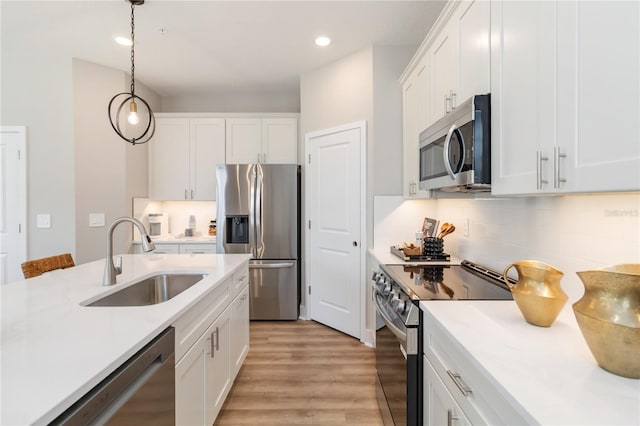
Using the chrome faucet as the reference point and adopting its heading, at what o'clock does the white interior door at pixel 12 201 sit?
The white interior door is roughly at 7 o'clock from the chrome faucet.

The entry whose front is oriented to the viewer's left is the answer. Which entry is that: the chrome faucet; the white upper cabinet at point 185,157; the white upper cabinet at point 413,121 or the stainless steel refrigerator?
the white upper cabinet at point 413,121

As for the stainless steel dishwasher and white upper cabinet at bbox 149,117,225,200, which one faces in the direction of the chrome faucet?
the white upper cabinet

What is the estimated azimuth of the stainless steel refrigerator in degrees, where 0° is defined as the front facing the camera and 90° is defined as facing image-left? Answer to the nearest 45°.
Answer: approximately 0°

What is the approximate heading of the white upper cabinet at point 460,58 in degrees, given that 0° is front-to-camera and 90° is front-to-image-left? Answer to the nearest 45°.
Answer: approximately 45°

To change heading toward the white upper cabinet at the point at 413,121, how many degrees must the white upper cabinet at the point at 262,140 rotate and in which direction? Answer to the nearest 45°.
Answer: approximately 45° to its left

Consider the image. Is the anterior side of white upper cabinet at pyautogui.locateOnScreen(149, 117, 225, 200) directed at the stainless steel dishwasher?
yes

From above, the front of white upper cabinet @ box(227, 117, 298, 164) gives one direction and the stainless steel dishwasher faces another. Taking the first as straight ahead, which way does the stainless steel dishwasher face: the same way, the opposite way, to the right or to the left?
to the left

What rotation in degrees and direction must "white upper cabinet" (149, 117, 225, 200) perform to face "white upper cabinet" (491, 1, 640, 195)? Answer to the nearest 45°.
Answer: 0° — it already faces it

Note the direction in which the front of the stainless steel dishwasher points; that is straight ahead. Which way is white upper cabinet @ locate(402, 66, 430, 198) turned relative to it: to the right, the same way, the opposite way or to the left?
the opposite way

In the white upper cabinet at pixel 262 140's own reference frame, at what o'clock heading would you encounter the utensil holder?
The utensil holder is roughly at 11 o'clock from the white upper cabinet.
